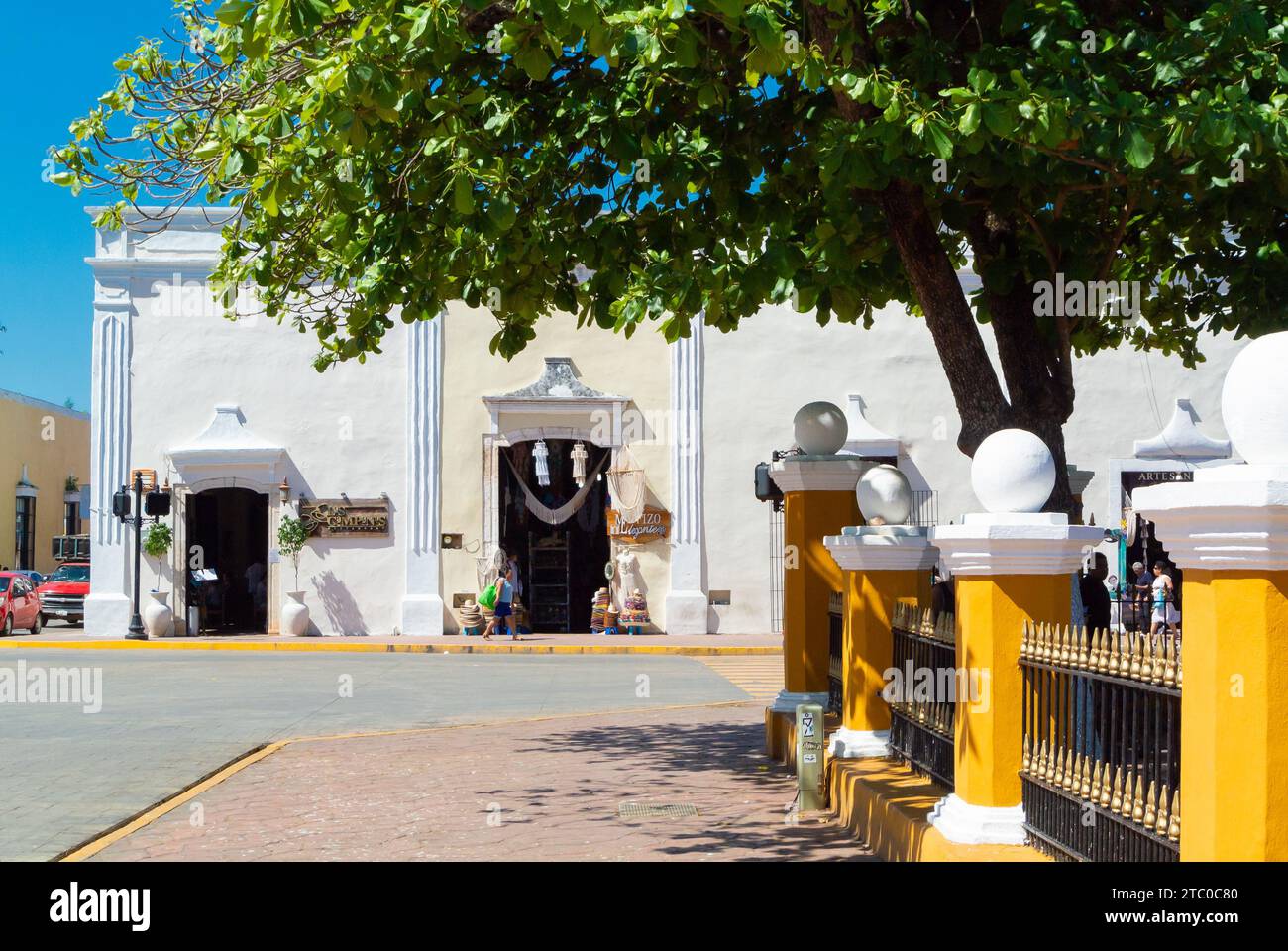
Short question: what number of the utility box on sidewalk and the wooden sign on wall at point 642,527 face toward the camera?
2

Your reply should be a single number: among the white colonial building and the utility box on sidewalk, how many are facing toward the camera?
2

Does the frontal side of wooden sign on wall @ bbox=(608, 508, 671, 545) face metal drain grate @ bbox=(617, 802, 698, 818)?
yes

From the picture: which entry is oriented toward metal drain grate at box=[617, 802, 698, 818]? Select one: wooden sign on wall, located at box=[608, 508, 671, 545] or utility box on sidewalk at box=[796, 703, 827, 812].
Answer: the wooden sign on wall

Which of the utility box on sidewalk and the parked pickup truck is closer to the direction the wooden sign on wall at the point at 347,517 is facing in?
the utility box on sidewalk

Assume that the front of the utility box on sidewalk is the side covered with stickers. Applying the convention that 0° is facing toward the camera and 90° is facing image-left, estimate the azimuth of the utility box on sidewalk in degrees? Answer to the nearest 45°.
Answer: approximately 0°

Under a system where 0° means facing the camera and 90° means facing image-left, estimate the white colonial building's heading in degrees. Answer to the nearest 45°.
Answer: approximately 0°

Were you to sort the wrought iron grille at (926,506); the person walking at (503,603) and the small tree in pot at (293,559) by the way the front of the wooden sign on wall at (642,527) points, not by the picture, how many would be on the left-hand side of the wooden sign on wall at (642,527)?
1

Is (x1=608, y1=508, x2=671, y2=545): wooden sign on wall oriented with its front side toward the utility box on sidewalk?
yes
